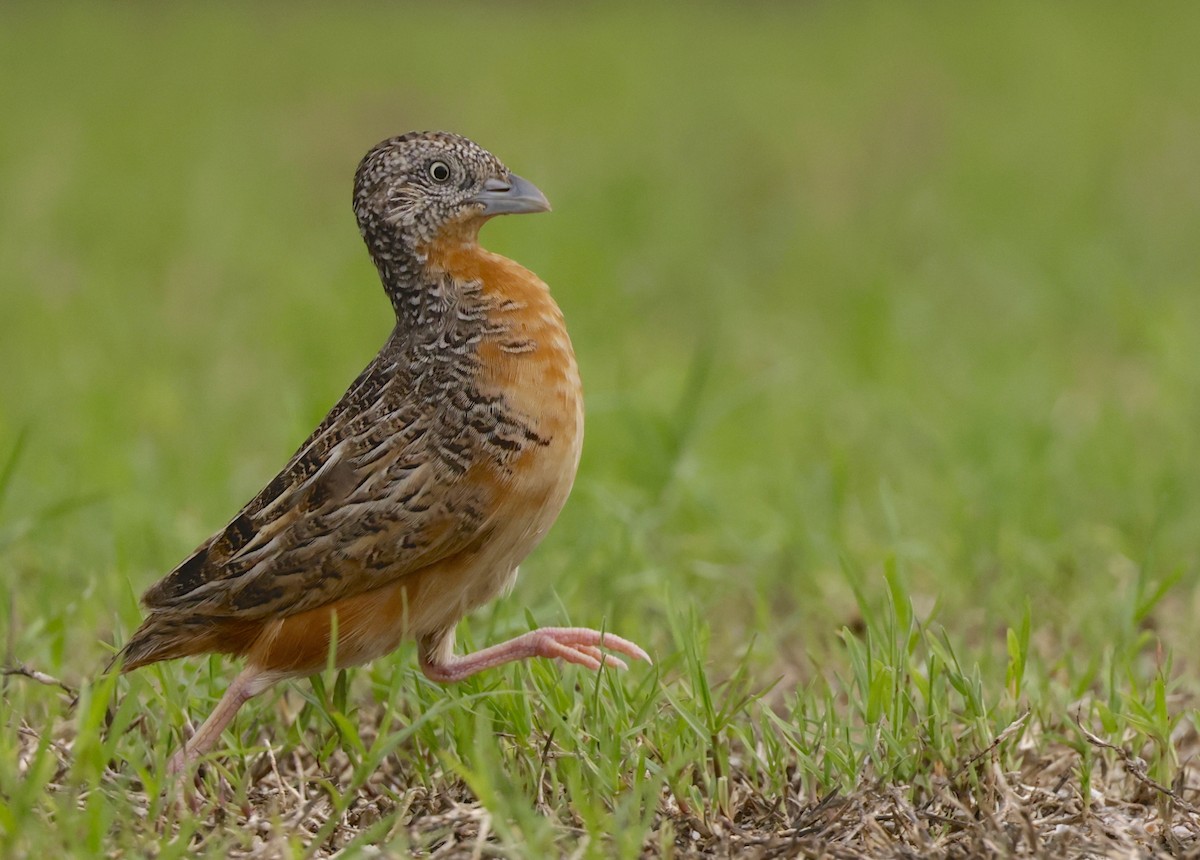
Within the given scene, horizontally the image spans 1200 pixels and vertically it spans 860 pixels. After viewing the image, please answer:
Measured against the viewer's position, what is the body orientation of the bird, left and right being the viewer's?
facing to the right of the viewer
